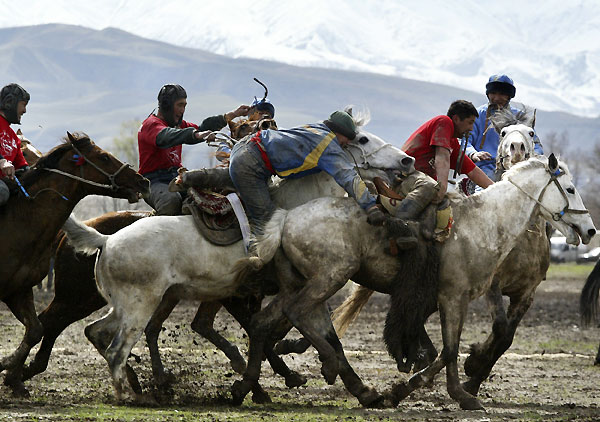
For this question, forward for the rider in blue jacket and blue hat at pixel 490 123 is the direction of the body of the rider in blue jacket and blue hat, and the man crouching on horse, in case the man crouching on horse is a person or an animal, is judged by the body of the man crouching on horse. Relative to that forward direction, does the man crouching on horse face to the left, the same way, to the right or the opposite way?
to the left

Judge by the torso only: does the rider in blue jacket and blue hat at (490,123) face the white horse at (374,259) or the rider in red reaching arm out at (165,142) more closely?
the white horse

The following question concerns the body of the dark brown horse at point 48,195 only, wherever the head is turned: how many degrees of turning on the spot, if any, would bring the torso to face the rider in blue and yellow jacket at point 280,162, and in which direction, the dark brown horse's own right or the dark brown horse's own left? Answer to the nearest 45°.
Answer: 0° — it already faces them

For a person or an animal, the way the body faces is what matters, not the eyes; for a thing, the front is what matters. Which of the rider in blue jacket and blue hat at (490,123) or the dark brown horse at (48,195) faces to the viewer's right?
the dark brown horse

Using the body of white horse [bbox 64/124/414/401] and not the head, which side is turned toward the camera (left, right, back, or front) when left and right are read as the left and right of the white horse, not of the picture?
right

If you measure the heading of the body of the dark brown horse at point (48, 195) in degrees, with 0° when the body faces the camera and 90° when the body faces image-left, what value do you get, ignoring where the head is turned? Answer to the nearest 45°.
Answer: approximately 270°

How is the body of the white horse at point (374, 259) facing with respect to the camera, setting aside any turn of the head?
to the viewer's right

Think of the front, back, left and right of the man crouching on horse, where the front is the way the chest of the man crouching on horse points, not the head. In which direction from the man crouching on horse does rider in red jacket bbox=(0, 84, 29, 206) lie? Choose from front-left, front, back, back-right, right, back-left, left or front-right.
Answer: back

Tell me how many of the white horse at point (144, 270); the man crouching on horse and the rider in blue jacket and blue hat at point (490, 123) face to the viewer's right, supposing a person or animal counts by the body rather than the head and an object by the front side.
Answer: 2

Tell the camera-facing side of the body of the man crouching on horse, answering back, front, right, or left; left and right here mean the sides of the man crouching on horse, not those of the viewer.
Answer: right
